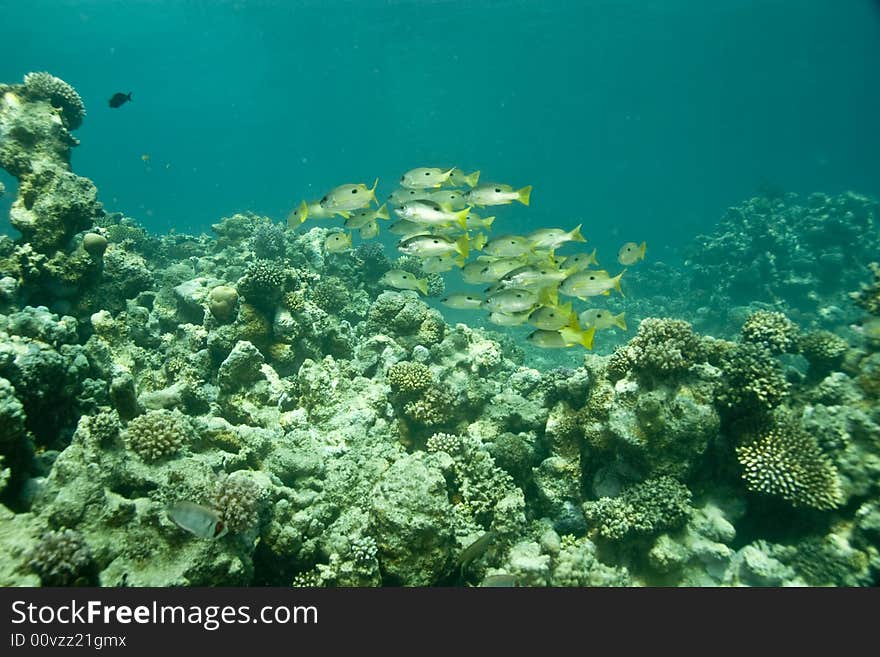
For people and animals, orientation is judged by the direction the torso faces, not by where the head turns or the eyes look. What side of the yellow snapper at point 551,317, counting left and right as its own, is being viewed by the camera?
left

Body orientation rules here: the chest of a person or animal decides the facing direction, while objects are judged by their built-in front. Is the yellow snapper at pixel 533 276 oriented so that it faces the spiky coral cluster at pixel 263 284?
yes

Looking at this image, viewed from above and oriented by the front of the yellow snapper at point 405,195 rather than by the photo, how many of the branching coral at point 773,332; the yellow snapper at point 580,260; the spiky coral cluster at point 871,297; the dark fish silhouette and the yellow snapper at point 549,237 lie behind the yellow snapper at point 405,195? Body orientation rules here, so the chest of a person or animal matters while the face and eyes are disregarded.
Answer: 4

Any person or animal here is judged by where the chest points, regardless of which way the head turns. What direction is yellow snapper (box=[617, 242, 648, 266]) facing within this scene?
to the viewer's left

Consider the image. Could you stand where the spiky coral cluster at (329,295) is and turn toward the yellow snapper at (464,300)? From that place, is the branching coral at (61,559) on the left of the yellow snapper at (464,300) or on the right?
right

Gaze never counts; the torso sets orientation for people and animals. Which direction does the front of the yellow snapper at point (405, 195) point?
to the viewer's left

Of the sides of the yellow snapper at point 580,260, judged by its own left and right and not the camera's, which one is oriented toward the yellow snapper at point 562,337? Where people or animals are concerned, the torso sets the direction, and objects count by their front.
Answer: left

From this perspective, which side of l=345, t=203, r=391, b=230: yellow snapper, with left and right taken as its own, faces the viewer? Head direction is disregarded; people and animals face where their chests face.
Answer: left

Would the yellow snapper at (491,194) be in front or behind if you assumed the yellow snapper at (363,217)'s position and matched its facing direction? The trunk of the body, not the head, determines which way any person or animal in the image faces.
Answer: behind

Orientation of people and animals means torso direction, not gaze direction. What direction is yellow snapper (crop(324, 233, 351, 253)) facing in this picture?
to the viewer's left

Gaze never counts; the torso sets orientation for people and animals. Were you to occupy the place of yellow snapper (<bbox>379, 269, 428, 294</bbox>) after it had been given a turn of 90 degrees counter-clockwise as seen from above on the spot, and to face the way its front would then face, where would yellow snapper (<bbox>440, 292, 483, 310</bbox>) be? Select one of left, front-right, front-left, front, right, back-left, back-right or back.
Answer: front-left

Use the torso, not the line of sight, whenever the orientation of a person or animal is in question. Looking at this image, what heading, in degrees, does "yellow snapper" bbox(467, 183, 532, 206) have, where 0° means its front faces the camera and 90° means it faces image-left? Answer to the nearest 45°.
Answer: approximately 90°
